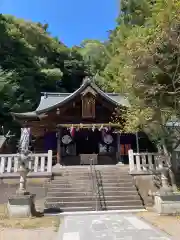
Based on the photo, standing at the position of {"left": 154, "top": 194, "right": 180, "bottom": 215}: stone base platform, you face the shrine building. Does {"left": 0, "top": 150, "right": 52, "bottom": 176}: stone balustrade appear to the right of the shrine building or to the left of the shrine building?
left

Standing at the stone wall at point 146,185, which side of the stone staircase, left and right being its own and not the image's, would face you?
left

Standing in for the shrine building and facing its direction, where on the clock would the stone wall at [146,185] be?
The stone wall is roughly at 11 o'clock from the shrine building.

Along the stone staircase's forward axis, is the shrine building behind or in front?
behind

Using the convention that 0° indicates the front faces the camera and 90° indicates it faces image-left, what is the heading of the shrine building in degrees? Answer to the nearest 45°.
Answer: approximately 0°

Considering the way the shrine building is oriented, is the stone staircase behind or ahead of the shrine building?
ahead

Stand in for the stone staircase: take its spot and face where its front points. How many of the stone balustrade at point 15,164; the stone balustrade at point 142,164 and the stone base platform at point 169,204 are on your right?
1

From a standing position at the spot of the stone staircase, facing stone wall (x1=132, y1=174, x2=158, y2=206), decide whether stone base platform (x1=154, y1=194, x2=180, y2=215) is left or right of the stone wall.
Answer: right

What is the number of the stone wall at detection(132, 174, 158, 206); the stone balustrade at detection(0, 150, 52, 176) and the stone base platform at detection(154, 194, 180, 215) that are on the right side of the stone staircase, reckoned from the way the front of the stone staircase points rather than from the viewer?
1

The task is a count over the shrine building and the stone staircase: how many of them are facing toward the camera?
2

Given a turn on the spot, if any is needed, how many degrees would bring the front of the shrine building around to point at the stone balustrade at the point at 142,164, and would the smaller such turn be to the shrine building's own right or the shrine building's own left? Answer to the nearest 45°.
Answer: approximately 45° to the shrine building's own left
